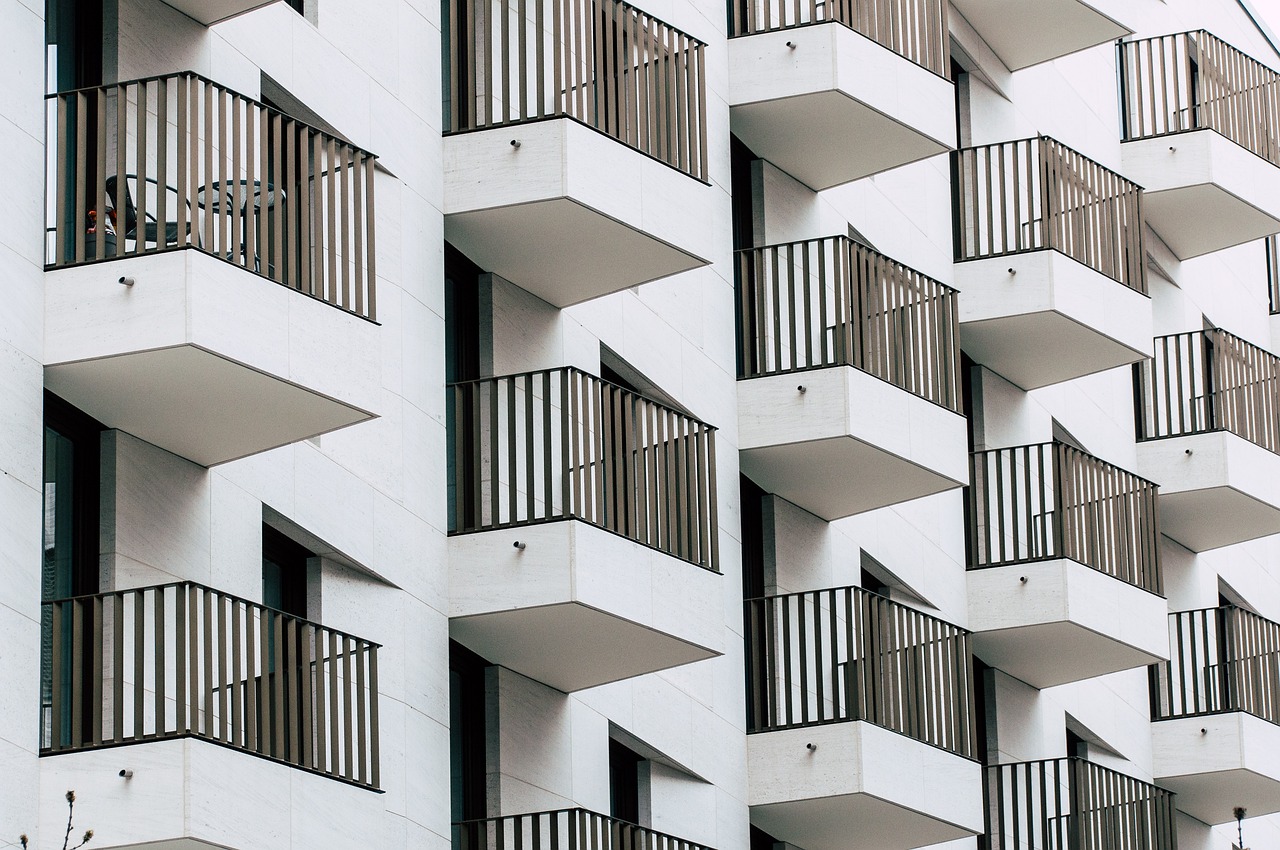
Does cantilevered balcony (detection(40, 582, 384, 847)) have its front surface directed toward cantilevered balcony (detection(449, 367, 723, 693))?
no

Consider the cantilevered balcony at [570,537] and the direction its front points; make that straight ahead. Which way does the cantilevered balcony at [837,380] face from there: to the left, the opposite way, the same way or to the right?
the same way

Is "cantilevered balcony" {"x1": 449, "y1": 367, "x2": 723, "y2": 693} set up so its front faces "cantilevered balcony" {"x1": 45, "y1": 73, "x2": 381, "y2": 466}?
no

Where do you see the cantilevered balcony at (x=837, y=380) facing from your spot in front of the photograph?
facing the viewer and to the right of the viewer

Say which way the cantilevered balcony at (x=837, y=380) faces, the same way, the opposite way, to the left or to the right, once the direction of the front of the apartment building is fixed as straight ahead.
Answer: the same way

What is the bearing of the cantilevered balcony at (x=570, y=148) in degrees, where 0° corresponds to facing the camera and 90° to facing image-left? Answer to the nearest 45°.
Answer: approximately 315°

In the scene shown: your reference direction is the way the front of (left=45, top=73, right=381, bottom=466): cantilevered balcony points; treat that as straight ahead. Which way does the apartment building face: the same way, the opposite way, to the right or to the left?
the same way

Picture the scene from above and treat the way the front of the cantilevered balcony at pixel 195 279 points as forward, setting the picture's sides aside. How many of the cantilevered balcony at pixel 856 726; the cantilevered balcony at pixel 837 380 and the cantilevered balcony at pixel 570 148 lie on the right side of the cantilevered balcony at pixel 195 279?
0

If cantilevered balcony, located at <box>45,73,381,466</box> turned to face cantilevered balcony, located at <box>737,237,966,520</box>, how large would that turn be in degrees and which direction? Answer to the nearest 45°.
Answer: approximately 90° to its left

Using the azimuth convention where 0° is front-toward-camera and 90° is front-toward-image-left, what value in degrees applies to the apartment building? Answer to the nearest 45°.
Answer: approximately 315°

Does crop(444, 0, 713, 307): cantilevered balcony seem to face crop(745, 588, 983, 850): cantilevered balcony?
no

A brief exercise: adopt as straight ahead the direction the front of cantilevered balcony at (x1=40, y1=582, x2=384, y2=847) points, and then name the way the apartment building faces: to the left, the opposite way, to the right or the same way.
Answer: the same way

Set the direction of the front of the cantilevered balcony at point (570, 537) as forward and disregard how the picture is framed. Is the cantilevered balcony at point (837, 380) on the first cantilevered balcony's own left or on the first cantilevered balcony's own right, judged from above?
on the first cantilevered balcony's own left

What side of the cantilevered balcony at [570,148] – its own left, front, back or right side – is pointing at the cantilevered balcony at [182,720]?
right

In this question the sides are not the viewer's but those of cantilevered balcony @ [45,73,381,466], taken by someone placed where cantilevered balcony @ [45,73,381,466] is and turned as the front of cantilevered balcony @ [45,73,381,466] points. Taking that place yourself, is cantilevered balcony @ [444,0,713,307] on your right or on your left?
on your left
